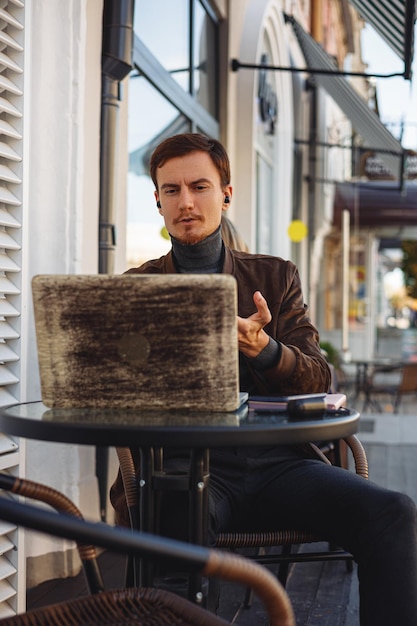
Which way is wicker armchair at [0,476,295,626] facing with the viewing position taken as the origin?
facing away from the viewer and to the right of the viewer

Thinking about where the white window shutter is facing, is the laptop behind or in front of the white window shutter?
in front

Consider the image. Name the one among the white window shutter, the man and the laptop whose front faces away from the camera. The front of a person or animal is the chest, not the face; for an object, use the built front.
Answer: the laptop

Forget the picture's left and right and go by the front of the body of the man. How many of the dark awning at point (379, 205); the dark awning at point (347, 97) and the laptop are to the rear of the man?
2

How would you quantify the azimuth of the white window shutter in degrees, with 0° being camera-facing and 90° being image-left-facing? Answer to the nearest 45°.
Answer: approximately 315°

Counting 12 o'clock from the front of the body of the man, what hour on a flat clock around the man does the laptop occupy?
The laptop is roughly at 1 o'clock from the man.

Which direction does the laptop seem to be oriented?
away from the camera

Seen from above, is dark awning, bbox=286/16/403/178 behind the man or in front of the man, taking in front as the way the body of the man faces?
behind

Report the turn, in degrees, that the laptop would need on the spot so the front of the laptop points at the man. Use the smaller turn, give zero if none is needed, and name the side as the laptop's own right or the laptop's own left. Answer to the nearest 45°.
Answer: approximately 45° to the laptop's own right

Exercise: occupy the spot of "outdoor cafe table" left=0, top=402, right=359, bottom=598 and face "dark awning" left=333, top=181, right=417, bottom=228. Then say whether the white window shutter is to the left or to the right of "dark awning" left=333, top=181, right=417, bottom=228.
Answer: left
